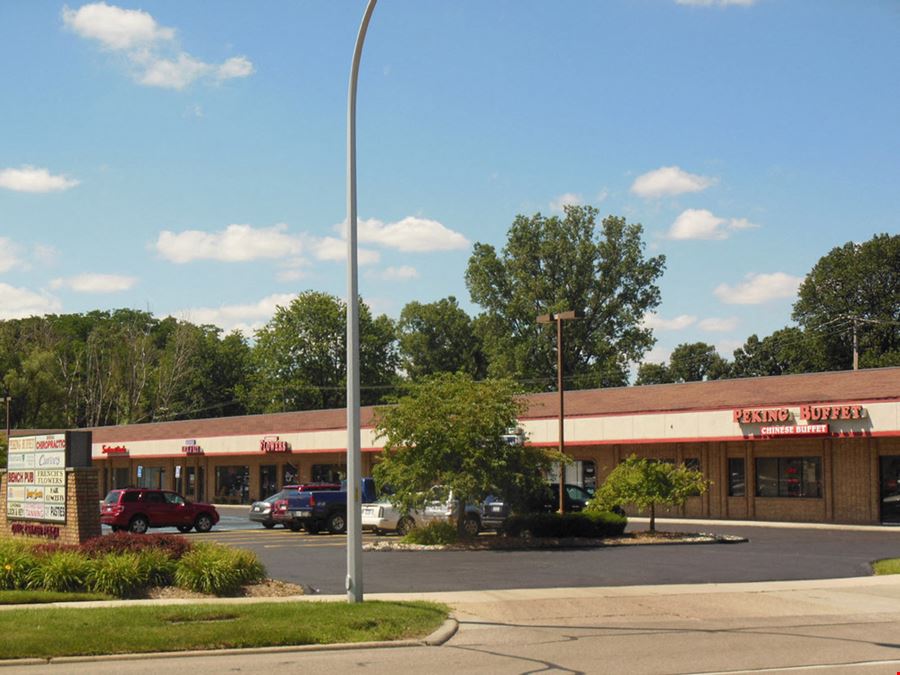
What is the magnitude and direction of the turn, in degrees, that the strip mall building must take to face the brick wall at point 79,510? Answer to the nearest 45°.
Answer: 0° — it already faces it

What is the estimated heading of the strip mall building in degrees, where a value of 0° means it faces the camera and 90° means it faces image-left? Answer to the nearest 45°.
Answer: approximately 45°

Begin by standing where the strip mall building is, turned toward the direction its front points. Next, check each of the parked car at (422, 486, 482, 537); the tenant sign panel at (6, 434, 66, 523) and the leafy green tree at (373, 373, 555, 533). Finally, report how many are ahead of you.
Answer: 3

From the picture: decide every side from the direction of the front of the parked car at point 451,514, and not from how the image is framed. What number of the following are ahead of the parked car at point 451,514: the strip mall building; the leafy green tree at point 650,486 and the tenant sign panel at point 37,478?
1

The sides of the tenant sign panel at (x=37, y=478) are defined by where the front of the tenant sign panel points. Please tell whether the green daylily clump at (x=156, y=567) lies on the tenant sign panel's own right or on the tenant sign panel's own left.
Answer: on the tenant sign panel's own left
